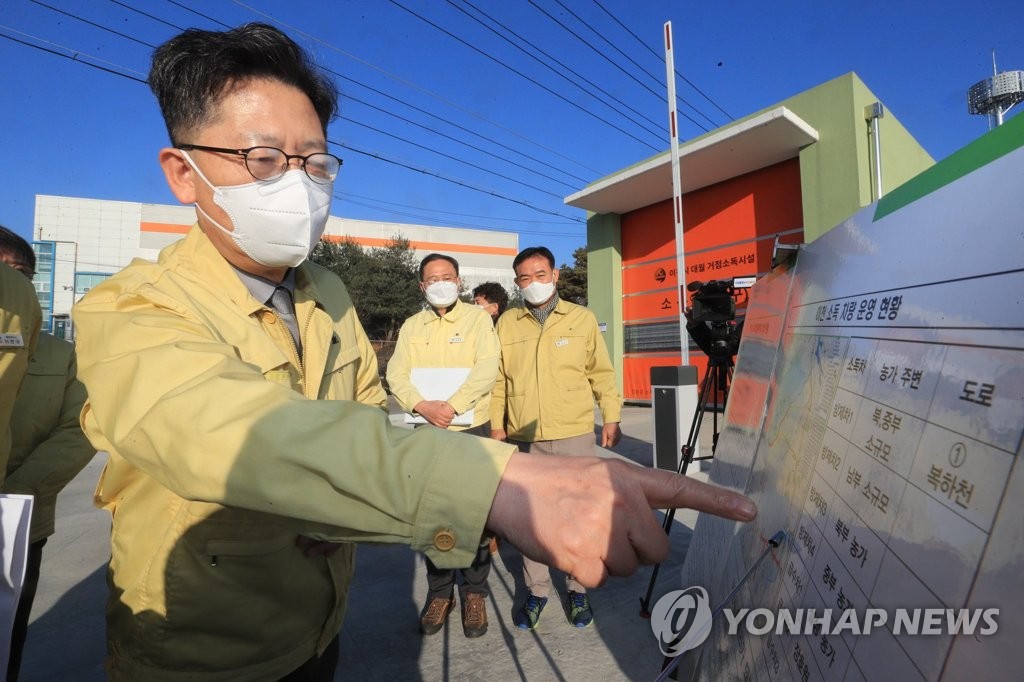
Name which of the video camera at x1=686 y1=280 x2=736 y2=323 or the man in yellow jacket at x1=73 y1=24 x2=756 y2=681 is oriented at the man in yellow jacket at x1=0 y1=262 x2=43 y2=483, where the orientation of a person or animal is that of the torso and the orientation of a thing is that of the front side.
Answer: the video camera

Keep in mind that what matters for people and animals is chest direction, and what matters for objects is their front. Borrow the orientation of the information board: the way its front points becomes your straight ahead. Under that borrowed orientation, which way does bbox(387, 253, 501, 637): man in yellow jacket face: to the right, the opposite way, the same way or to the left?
to the left

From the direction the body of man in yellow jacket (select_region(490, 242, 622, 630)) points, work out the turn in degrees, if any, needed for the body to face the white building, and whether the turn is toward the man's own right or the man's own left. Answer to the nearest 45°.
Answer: approximately 135° to the man's own right

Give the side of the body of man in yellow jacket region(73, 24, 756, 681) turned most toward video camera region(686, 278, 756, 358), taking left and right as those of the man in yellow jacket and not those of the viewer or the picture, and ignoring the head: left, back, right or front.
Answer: left

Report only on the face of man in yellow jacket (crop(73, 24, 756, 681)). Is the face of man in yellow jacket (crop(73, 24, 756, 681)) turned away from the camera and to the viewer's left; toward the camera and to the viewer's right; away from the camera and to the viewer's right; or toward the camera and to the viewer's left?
toward the camera and to the viewer's right

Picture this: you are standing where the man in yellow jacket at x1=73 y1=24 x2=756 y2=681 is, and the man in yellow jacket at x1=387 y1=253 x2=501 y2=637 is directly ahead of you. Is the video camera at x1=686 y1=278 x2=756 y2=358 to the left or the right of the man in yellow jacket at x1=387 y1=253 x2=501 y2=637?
right

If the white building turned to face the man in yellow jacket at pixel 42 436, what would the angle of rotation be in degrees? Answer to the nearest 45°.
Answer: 0° — it already faces them

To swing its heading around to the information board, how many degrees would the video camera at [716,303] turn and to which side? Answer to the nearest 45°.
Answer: approximately 45° to its left

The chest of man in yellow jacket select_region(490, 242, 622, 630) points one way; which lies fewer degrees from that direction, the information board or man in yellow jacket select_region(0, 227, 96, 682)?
the information board

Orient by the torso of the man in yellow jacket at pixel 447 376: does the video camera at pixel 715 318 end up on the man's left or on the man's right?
on the man's left
